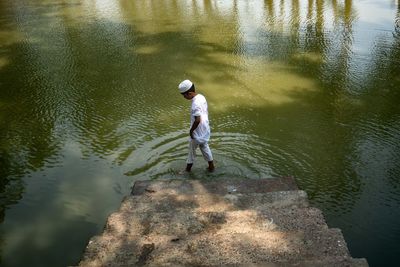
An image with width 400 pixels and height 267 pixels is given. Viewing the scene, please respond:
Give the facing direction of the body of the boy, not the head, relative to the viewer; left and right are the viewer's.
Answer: facing to the left of the viewer

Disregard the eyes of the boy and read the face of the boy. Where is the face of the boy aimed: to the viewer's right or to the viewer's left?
to the viewer's left

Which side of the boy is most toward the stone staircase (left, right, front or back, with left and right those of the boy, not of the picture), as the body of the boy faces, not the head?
left
